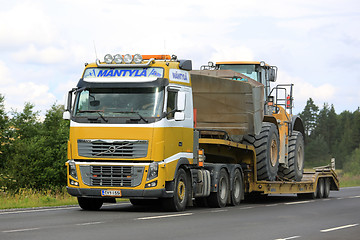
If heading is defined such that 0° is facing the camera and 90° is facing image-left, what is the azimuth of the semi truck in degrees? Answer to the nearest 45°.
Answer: approximately 45°
